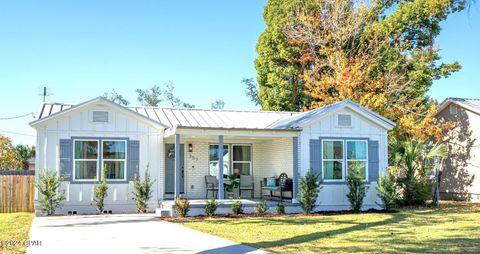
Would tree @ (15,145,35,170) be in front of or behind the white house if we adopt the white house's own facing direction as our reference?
behind

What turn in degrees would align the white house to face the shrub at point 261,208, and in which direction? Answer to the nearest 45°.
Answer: approximately 45° to its left

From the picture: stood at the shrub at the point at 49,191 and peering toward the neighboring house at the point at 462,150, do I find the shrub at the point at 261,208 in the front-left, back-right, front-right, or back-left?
front-right

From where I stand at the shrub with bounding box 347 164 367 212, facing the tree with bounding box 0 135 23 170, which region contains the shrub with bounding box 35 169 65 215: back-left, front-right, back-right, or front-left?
front-left

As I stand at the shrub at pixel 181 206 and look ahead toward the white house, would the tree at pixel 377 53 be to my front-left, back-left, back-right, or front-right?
front-right

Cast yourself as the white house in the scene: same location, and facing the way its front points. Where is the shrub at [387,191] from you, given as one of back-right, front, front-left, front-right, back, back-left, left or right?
left

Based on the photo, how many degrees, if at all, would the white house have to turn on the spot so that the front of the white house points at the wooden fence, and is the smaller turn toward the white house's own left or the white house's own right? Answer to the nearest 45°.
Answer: approximately 90° to the white house's own right

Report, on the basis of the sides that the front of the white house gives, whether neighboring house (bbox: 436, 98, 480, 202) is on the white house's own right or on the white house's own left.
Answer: on the white house's own left

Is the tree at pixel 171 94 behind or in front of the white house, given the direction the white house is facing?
behind

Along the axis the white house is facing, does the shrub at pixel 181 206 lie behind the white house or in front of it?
in front

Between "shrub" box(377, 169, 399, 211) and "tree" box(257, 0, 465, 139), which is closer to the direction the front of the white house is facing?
the shrub

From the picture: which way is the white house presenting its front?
toward the camera

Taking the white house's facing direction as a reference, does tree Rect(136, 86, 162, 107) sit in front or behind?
behind
